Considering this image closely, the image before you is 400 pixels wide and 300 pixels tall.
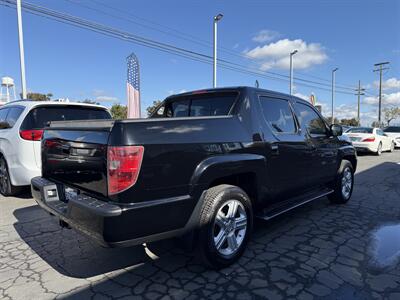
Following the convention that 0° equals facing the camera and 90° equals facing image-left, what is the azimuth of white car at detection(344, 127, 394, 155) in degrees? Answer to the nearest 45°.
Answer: approximately 225°

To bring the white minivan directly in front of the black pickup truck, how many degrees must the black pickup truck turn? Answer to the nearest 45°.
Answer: approximately 90° to its left

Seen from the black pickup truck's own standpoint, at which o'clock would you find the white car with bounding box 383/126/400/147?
The white car is roughly at 12 o'clock from the black pickup truck.

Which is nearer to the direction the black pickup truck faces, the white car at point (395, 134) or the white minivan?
the white car

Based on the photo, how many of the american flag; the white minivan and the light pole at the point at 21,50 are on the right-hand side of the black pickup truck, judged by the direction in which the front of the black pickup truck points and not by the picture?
0

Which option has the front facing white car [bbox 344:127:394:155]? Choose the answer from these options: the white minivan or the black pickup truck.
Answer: the black pickup truck

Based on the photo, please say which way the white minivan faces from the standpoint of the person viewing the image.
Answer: facing away from the viewer and to the left of the viewer

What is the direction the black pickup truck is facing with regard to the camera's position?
facing away from the viewer and to the right of the viewer

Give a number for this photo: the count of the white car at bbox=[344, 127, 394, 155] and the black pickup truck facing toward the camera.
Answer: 0

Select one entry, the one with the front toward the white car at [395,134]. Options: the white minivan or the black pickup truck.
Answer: the black pickup truck

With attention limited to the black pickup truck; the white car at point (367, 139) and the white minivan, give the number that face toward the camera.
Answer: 0
